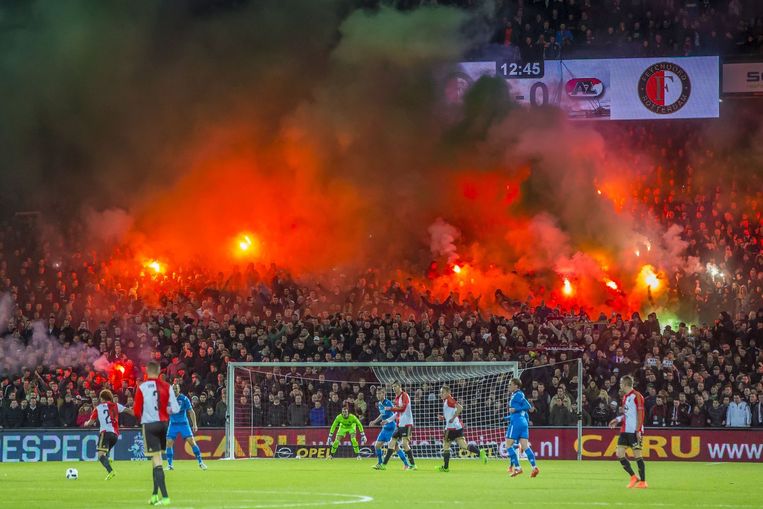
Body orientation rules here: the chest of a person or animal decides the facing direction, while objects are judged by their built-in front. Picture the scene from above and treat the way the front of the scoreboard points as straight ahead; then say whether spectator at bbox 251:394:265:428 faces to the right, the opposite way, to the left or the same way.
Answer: the same way

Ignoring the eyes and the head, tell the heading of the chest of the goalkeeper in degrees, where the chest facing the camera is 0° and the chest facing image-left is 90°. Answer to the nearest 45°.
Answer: approximately 0°

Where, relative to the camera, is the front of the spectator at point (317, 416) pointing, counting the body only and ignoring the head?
toward the camera

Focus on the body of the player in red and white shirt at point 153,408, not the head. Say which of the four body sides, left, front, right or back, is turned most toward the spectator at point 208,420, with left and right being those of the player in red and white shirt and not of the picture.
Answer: front

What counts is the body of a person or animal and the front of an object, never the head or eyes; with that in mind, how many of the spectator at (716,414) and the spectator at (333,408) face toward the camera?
2

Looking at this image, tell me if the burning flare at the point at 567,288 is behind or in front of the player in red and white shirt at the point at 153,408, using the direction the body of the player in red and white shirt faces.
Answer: in front

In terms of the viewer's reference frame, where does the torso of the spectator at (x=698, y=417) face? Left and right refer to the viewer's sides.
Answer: facing the viewer

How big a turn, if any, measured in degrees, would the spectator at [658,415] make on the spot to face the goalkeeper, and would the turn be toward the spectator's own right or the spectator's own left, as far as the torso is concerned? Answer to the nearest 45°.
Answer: approximately 90° to the spectator's own right

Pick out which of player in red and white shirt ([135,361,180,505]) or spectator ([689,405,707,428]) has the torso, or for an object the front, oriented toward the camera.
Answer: the spectator

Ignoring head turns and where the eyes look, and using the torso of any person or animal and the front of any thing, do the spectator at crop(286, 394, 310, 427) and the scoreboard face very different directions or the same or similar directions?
same or similar directions

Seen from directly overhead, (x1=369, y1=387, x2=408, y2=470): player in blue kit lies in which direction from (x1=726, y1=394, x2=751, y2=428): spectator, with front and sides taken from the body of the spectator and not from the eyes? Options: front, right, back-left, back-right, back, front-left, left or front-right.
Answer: front-right

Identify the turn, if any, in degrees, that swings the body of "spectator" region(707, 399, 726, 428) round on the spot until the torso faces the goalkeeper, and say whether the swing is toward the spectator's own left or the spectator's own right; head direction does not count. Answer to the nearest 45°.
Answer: approximately 90° to the spectator's own right
